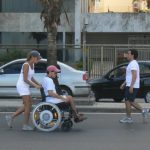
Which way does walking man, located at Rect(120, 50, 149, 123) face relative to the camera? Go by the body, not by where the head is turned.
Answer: to the viewer's left

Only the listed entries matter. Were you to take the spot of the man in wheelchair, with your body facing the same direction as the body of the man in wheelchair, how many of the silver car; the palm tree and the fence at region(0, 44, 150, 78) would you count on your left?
3

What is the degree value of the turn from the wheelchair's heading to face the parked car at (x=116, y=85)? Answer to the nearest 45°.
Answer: approximately 90° to its left

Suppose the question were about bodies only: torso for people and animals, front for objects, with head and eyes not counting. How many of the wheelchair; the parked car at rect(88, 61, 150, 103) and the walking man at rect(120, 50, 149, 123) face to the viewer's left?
2

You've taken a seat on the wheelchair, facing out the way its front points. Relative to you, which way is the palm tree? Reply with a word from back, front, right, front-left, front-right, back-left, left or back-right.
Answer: left

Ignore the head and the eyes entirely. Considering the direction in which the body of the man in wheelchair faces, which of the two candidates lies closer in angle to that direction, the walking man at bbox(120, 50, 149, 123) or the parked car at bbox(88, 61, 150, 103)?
the walking man

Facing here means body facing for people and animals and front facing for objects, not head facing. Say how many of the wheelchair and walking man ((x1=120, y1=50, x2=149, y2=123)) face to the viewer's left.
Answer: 1

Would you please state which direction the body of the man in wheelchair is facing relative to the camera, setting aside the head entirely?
to the viewer's right

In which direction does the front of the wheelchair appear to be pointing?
to the viewer's right

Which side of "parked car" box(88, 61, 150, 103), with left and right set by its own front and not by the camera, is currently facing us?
left
